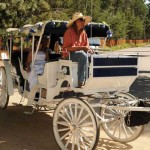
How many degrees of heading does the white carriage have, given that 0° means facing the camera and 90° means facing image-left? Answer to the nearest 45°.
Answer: approximately 315°

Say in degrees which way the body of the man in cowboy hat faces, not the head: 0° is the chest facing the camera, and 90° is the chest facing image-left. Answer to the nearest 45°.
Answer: approximately 315°

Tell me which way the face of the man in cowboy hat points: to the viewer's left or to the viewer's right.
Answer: to the viewer's right

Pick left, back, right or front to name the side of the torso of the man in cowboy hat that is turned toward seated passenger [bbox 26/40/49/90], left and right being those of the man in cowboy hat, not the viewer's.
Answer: back
